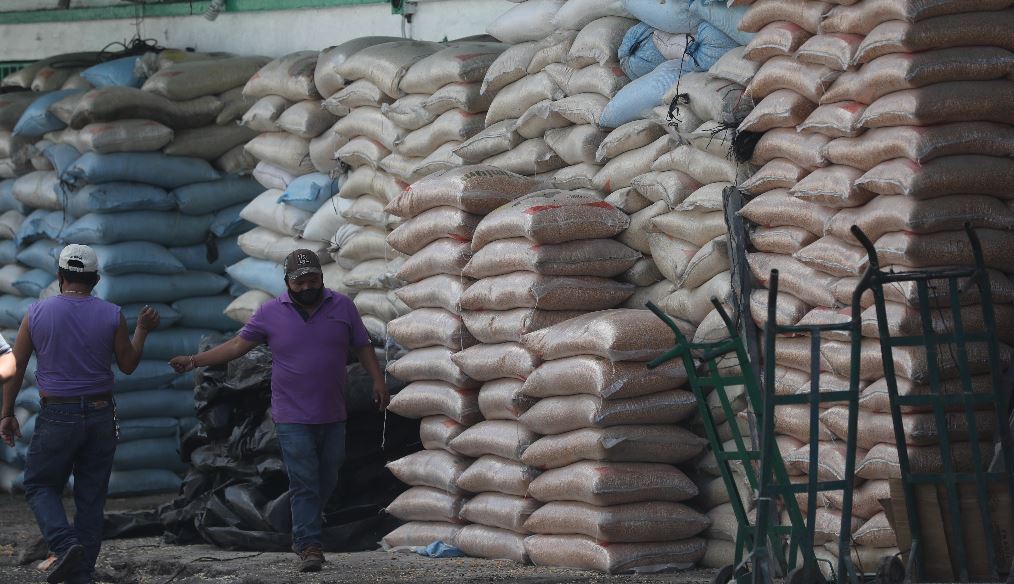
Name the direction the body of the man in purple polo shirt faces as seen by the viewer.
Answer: toward the camera

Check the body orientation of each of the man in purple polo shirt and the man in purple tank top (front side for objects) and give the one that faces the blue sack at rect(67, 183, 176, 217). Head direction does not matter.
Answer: the man in purple tank top

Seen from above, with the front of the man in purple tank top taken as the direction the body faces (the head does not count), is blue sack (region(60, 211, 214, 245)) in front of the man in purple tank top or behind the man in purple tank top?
in front

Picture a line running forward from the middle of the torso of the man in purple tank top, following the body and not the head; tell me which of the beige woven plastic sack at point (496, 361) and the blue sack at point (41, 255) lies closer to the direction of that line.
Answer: the blue sack

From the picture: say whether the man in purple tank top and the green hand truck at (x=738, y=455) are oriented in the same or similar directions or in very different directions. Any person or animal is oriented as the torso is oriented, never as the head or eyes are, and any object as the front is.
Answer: very different directions

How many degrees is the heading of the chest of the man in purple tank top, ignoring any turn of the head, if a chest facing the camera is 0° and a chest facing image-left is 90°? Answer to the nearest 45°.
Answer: approximately 180°

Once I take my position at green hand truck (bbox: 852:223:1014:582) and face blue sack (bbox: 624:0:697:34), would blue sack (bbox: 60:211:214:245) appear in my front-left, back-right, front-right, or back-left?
front-left

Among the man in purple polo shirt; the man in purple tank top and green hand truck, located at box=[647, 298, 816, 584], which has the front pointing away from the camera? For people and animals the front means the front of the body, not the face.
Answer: the man in purple tank top

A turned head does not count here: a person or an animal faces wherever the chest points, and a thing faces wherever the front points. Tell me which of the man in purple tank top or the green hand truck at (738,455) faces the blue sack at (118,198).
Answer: the man in purple tank top

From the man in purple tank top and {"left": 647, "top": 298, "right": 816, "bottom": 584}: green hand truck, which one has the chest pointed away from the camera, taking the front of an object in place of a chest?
the man in purple tank top

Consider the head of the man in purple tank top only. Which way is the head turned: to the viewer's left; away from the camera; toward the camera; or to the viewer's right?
away from the camera

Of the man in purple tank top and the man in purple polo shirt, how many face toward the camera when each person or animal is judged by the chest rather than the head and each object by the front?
1
